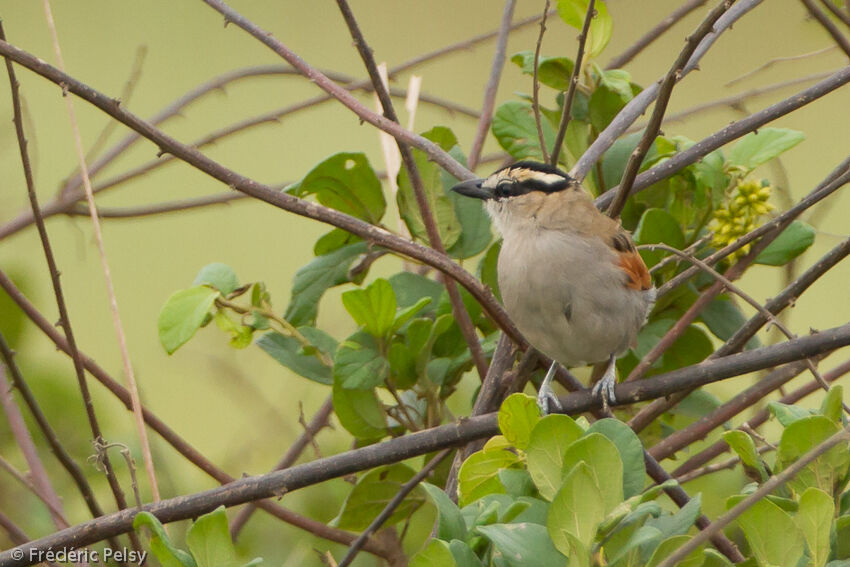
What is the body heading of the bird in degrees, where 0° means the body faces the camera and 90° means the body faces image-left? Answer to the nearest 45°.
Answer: approximately 45°

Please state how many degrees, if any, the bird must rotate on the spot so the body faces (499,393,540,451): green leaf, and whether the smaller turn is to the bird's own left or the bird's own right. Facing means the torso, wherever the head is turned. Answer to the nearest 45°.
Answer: approximately 45° to the bird's own left
